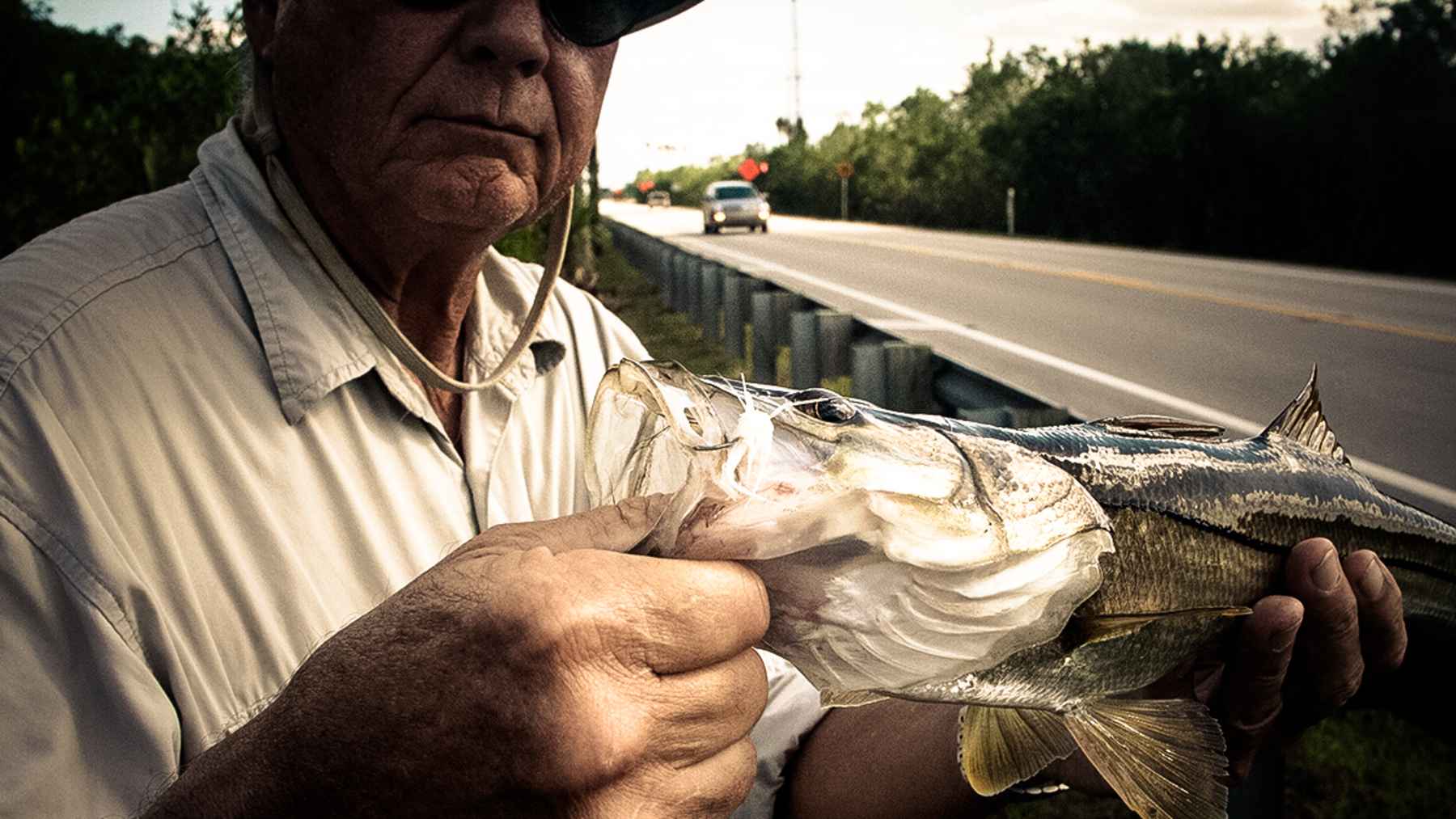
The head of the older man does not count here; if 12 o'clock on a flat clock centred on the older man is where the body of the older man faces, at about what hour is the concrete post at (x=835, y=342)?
The concrete post is roughly at 8 o'clock from the older man.

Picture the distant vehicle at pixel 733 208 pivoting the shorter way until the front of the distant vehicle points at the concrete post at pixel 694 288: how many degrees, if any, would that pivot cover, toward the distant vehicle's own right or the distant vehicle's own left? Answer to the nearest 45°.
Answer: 0° — it already faces it

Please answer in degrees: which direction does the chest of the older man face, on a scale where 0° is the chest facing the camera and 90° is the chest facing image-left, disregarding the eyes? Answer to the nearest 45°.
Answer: approximately 315°

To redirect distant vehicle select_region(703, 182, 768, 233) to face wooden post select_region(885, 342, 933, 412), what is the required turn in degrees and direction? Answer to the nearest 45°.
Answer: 0° — it already faces it

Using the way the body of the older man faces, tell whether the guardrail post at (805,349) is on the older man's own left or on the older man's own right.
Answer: on the older man's own left

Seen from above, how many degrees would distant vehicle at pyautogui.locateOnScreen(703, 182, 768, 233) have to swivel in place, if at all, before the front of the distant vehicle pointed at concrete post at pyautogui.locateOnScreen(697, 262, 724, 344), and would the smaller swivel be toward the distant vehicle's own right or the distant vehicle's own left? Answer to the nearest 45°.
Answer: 0° — it already faces it

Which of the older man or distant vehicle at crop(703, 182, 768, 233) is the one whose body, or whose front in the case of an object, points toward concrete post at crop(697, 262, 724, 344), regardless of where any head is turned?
the distant vehicle

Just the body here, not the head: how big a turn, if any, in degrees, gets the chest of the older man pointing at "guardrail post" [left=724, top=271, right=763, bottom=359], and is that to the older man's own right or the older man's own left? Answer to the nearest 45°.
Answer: approximately 135° to the older man's own left

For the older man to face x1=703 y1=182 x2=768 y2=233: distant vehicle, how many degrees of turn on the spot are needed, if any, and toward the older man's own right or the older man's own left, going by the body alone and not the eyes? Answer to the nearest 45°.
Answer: approximately 135° to the older man's own left
